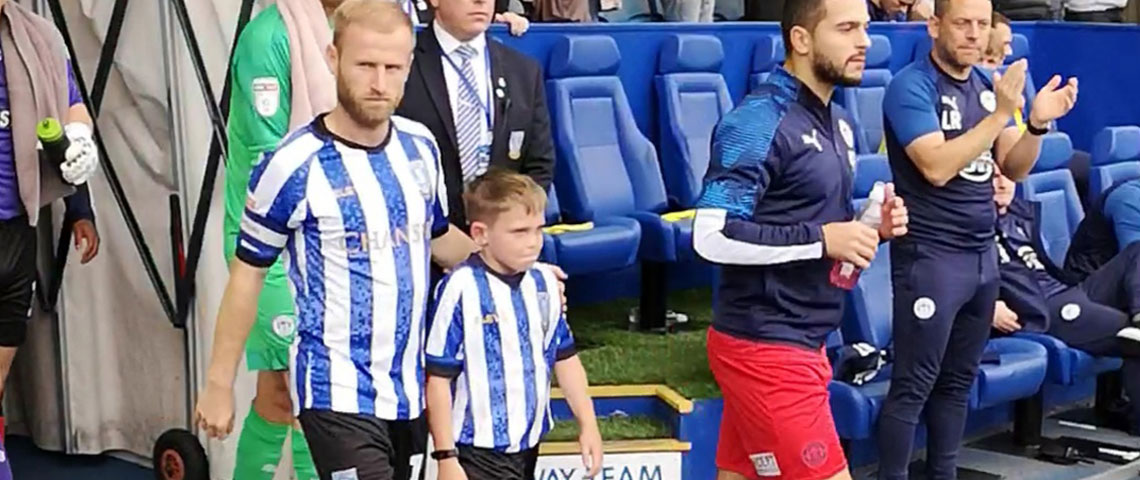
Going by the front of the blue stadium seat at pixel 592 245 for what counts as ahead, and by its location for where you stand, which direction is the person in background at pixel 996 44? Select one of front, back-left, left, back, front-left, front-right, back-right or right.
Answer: back-left

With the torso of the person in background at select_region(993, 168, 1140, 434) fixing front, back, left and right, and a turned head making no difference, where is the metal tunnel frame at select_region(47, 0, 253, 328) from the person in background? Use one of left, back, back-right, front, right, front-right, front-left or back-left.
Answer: right

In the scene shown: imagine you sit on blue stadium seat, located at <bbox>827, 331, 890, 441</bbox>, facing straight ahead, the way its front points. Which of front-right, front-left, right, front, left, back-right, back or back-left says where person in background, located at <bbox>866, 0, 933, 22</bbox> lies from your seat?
back-right

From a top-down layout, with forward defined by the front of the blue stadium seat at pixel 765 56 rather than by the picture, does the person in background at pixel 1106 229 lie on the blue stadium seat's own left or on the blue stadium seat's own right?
on the blue stadium seat's own left

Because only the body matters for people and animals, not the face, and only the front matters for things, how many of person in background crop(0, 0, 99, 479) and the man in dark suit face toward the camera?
2

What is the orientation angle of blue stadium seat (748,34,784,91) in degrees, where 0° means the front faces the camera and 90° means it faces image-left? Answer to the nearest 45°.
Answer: approximately 45°
